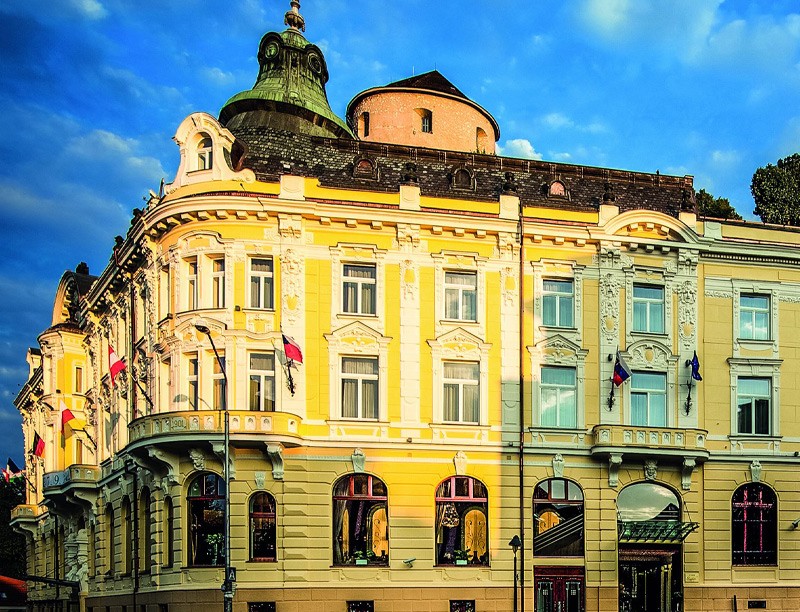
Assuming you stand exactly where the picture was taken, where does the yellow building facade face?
facing the viewer
